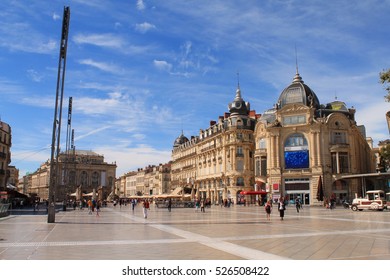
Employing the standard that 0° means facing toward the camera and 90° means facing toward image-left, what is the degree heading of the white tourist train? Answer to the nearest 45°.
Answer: approximately 90°
